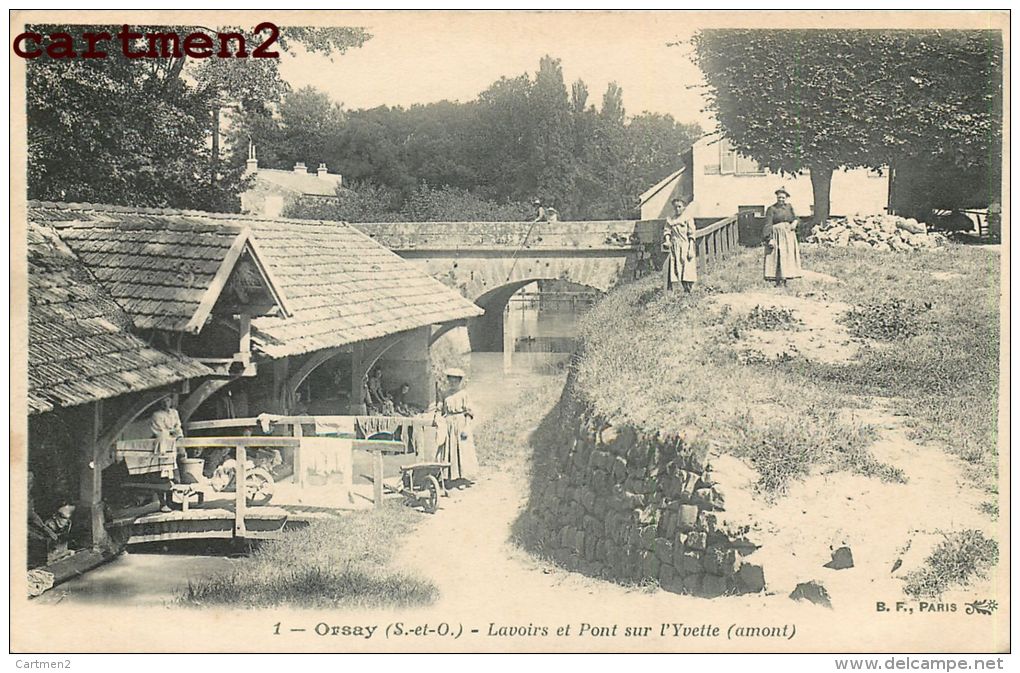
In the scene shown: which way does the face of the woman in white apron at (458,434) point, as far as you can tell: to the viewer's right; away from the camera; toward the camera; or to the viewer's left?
toward the camera

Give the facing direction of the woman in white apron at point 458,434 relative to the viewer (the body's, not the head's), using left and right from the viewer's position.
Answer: facing the viewer

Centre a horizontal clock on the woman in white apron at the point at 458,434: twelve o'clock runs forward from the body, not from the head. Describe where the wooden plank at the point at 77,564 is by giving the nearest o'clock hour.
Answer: The wooden plank is roughly at 2 o'clock from the woman in white apron.

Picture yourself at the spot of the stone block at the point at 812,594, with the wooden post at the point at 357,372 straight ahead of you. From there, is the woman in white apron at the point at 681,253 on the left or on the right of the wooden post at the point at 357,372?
right

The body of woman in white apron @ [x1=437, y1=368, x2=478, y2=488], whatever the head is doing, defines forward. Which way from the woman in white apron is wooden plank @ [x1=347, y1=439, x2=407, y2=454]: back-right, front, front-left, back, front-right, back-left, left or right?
front-right

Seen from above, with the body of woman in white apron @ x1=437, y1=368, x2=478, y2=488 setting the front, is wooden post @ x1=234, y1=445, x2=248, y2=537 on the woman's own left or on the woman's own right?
on the woman's own right

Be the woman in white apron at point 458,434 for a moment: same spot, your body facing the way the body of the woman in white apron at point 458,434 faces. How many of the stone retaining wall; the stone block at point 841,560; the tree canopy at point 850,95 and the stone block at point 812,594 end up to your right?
0

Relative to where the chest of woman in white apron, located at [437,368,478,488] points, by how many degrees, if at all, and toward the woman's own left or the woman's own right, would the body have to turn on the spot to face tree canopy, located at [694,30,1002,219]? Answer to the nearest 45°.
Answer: approximately 135° to the woman's own left

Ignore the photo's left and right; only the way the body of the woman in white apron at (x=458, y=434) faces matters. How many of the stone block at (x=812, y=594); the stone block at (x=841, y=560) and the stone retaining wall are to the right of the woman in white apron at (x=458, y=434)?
0

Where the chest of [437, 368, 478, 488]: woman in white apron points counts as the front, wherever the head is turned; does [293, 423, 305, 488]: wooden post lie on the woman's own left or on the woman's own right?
on the woman's own right
